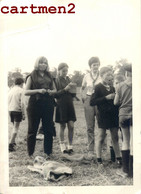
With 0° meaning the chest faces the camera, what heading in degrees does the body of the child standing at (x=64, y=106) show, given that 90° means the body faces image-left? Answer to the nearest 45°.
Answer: approximately 315°
